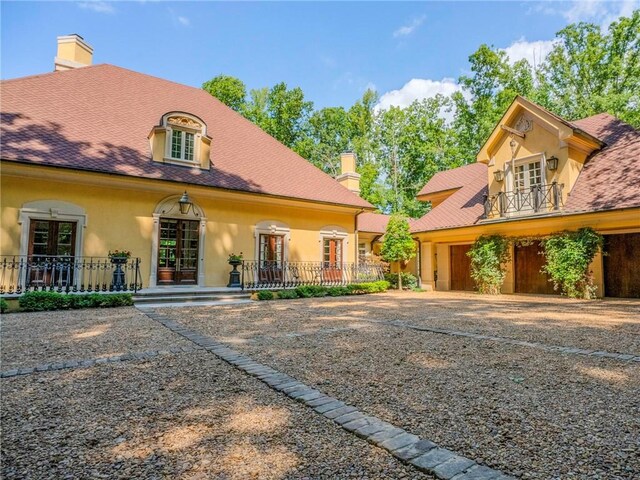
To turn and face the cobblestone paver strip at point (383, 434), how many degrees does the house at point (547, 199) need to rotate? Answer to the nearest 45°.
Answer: approximately 45° to its left

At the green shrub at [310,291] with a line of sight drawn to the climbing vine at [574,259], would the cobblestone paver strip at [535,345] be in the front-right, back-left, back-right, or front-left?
front-right

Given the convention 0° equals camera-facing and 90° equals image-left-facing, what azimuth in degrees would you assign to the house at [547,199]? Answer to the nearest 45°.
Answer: approximately 45°

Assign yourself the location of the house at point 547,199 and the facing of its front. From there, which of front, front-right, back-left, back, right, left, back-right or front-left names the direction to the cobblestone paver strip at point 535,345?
front-left

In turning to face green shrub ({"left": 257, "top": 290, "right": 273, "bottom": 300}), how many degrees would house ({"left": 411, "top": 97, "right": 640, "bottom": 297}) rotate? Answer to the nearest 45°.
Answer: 0° — it already faces it

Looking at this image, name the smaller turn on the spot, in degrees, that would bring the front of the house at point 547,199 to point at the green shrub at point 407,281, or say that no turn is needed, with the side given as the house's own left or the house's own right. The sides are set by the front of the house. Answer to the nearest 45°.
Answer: approximately 45° to the house's own right

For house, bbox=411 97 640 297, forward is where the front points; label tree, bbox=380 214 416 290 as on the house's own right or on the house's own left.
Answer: on the house's own right

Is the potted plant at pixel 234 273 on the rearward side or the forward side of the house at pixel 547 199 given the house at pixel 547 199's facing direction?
on the forward side

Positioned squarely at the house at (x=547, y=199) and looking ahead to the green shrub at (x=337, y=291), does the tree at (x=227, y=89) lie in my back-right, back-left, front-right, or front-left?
front-right

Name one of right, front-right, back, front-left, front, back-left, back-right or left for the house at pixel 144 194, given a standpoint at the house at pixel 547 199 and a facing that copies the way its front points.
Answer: front

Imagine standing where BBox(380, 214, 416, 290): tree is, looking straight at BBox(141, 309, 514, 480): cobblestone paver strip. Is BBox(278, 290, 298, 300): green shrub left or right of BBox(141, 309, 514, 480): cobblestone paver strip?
right
